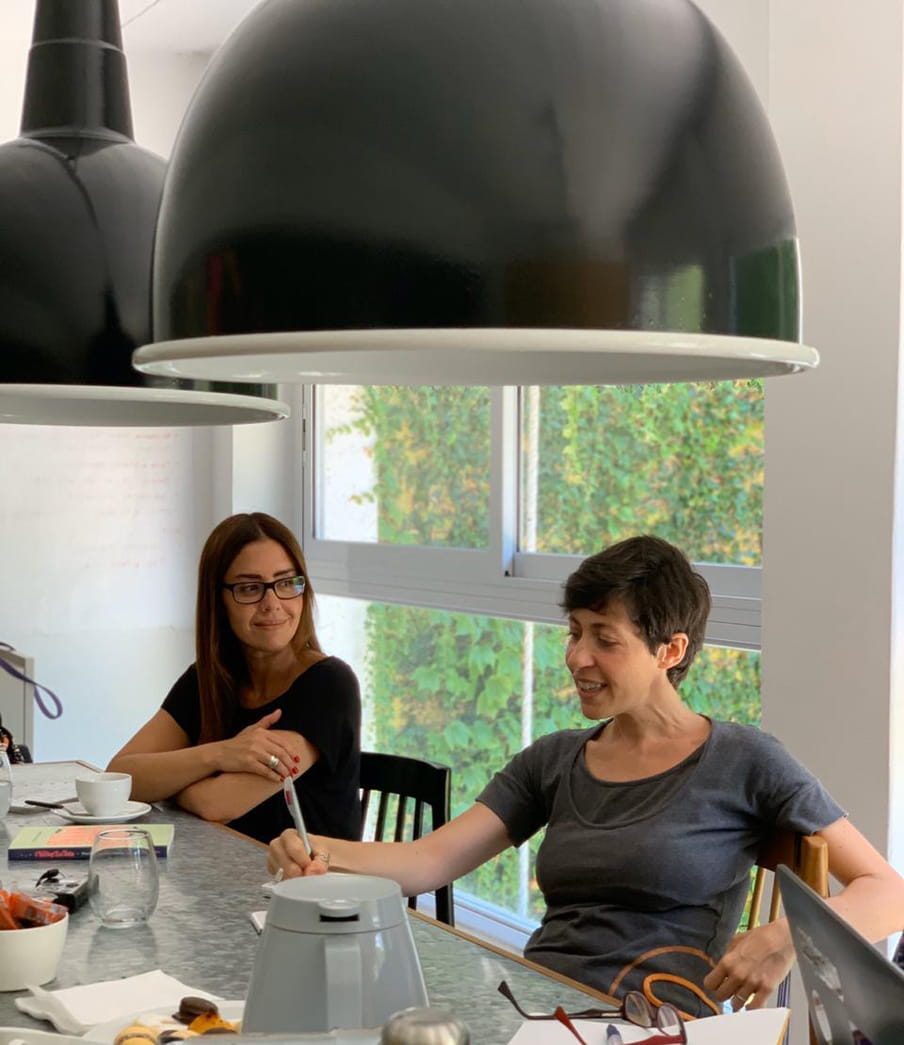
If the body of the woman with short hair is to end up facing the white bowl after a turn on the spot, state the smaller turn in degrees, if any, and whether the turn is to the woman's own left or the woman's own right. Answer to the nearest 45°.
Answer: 0° — they already face it

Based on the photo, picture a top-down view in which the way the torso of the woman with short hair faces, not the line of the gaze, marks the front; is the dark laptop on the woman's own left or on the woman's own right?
on the woman's own left

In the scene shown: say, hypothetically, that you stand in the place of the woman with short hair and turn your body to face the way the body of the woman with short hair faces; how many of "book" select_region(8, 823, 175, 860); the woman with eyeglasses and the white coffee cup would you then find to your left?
0

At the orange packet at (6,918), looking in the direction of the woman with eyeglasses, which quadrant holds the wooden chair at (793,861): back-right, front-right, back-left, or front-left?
front-right

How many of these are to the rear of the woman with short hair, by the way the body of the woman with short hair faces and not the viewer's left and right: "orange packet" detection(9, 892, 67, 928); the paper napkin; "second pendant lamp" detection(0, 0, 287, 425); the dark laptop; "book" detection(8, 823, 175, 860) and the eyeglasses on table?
0

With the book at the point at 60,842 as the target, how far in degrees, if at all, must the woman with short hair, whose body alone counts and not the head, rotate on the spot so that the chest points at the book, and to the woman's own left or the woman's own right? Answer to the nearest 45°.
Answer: approximately 45° to the woman's own right

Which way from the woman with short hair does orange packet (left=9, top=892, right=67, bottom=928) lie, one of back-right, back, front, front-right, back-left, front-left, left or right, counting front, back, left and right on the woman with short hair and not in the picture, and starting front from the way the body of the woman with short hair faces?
front

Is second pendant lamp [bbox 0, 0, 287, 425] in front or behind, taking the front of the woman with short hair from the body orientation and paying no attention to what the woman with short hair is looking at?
in front

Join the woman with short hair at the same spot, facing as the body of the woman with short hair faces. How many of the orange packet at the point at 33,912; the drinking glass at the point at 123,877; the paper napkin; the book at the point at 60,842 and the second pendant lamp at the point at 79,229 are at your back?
0

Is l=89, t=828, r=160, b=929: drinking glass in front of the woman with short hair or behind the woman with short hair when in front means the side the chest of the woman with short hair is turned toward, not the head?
in front

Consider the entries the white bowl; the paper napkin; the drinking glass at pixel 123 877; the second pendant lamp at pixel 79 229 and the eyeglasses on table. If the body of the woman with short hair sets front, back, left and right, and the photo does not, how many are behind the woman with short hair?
0

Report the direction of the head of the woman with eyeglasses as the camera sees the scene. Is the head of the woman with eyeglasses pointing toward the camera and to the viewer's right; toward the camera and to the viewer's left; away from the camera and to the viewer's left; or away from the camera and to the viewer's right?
toward the camera and to the viewer's right

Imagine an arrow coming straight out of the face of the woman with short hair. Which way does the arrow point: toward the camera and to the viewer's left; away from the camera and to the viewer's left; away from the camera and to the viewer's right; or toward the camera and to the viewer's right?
toward the camera and to the viewer's left

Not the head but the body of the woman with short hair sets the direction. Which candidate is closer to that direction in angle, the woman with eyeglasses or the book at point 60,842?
the book

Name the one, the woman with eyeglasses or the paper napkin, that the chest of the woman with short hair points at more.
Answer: the paper napkin

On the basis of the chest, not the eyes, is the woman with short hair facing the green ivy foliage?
no

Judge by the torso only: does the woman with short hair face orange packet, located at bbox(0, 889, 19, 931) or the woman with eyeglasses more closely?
the orange packet
